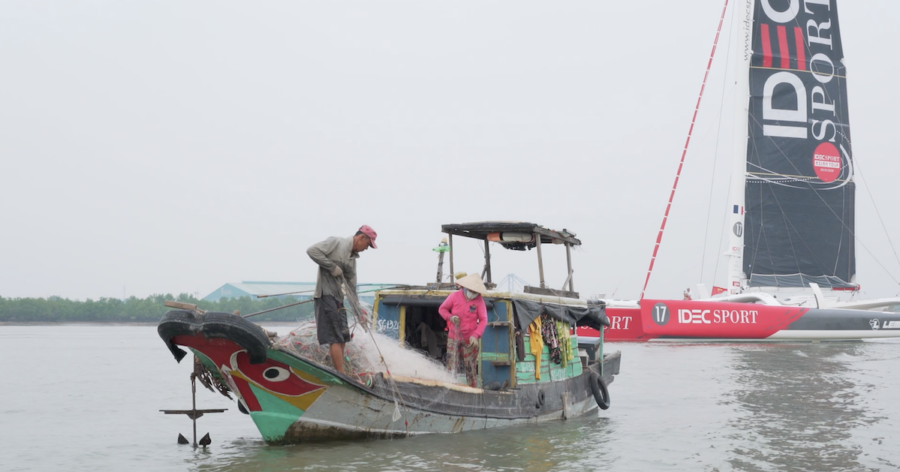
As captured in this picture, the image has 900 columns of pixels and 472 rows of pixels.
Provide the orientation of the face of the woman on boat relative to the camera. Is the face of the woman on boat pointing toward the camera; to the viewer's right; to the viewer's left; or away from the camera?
toward the camera

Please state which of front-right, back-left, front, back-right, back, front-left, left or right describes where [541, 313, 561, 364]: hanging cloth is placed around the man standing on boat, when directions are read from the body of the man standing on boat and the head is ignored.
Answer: front-left

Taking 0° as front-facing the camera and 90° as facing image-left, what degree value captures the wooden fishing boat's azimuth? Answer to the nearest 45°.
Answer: approximately 45°

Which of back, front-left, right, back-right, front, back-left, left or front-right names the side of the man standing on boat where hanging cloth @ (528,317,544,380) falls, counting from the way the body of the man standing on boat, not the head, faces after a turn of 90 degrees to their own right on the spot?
back-left

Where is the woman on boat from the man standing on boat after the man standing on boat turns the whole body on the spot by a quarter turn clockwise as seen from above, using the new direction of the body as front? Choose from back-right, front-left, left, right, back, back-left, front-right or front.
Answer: back-left

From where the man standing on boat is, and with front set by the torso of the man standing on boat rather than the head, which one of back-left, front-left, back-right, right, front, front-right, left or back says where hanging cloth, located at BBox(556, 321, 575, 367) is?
front-left

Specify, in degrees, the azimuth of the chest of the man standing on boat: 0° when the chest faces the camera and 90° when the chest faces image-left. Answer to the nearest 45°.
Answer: approximately 270°

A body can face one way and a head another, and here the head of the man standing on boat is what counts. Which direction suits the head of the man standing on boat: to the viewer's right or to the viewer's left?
to the viewer's right
